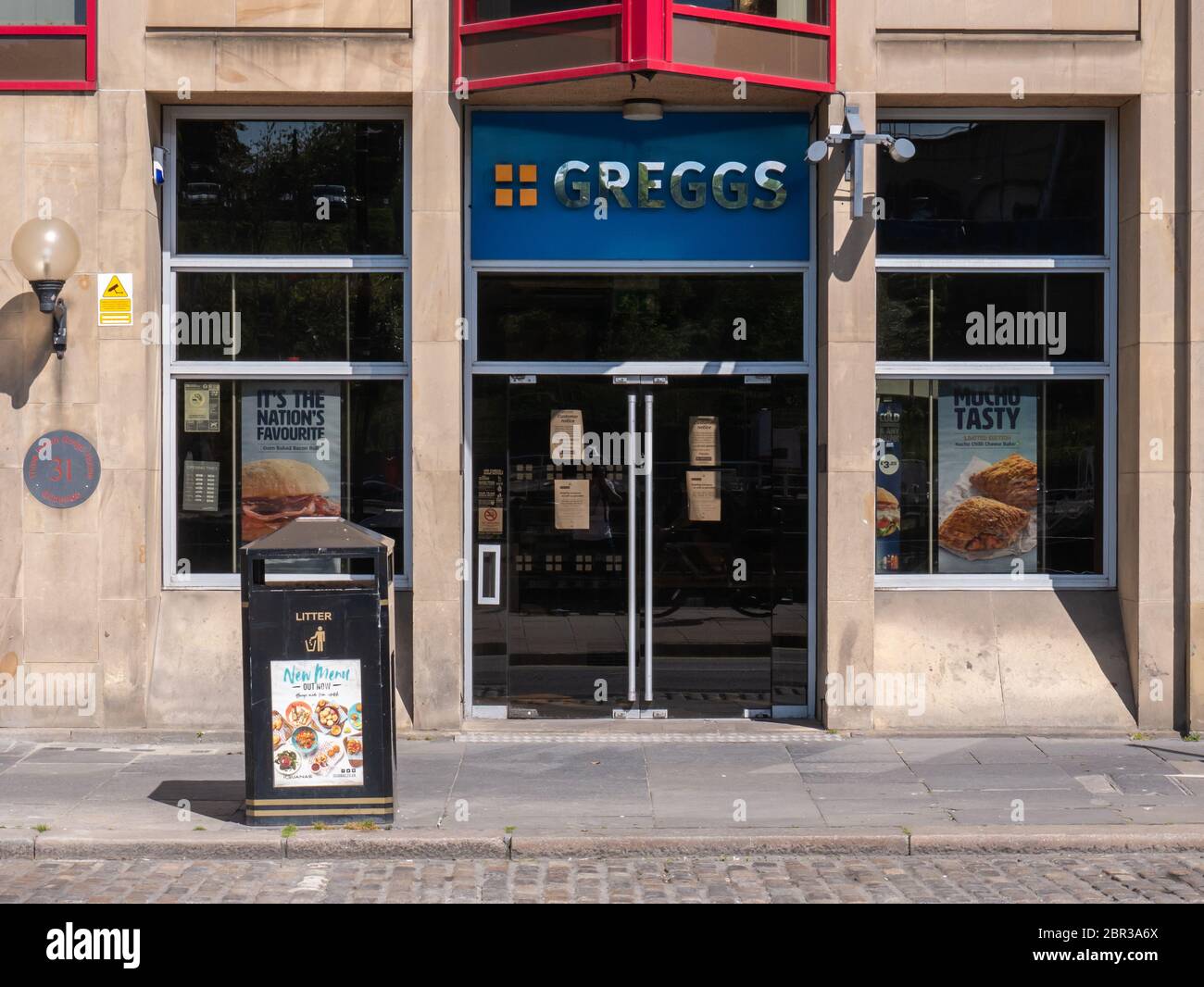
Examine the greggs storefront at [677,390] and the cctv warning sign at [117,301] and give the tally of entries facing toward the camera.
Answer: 2

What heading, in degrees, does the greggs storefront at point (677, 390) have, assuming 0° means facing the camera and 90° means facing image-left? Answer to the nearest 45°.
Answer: approximately 0°

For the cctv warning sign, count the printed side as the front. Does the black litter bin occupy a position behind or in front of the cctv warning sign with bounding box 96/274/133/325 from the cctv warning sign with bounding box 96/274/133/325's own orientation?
in front

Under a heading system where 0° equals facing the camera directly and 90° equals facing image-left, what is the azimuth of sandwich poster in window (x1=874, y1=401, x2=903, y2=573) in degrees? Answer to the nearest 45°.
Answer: approximately 0°

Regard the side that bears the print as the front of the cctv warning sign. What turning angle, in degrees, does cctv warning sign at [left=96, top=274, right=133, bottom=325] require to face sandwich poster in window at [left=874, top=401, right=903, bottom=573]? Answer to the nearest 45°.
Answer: approximately 90° to its left

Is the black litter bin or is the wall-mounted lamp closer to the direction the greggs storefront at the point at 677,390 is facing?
the black litter bin

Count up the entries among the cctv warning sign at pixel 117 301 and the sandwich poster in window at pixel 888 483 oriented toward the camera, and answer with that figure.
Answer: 2

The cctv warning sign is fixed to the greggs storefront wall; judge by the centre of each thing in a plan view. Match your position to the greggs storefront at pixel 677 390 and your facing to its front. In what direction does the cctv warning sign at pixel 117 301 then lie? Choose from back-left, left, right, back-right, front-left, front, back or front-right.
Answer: right
